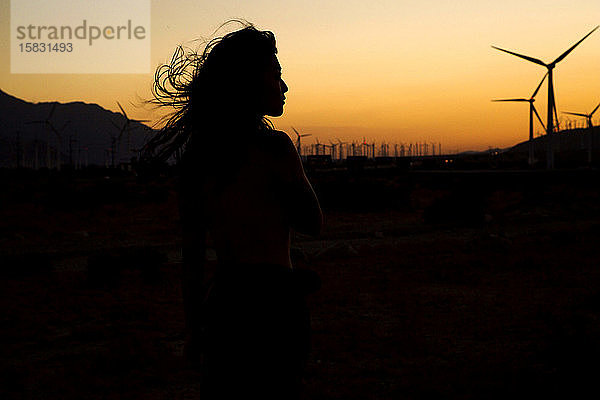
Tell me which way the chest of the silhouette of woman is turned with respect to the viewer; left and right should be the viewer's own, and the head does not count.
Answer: facing away from the viewer and to the right of the viewer
